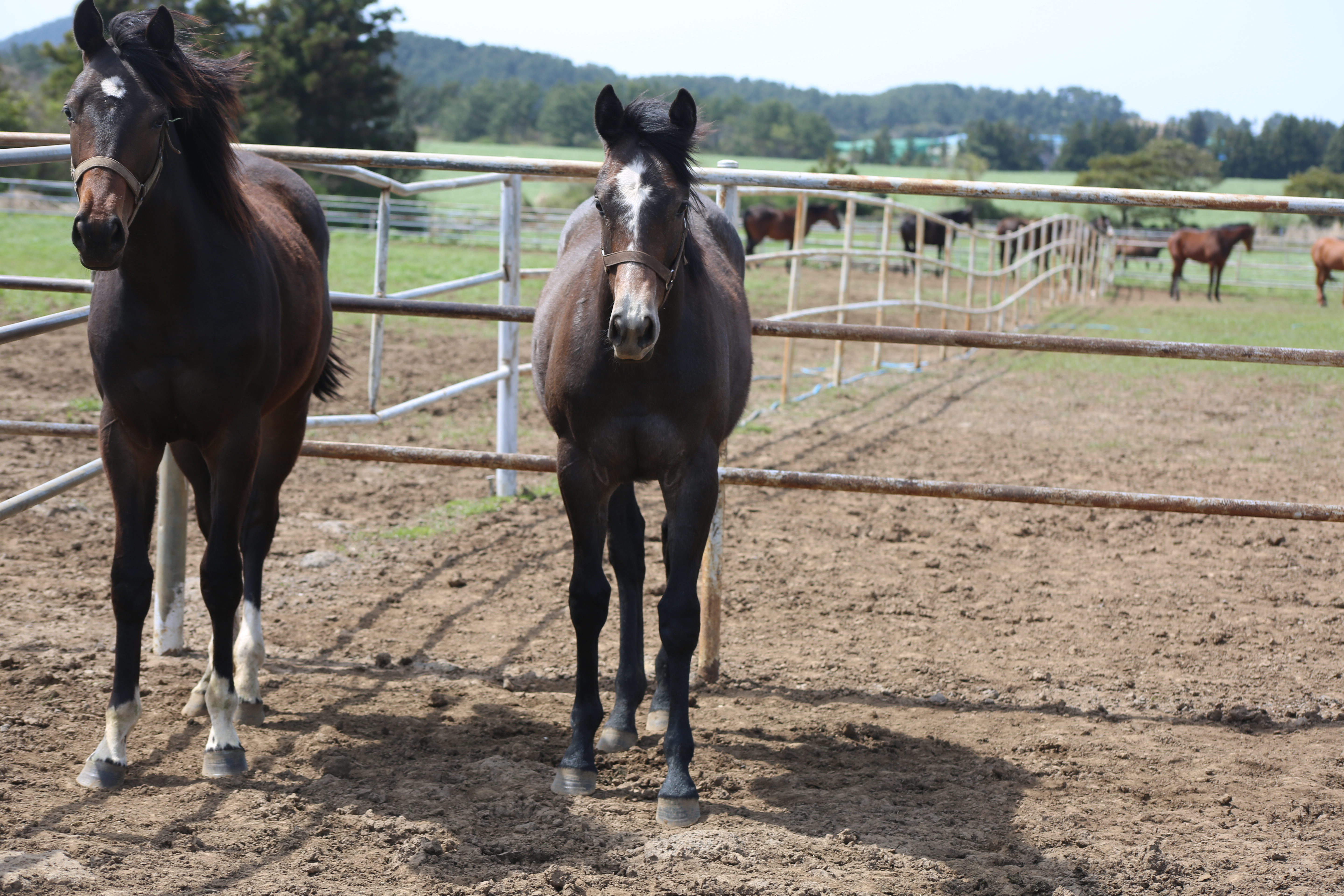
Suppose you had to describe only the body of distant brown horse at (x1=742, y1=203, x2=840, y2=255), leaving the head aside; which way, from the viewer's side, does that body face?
to the viewer's right

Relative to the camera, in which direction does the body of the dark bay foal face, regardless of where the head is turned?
toward the camera

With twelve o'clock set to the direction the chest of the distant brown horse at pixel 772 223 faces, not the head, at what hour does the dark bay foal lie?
The dark bay foal is roughly at 3 o'clock from the distant brown horse.

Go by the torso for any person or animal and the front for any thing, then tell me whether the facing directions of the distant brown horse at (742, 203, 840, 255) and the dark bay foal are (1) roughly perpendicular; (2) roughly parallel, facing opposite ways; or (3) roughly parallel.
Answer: roughly perpendicular

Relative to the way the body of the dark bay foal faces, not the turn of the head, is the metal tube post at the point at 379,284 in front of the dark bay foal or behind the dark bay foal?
behind

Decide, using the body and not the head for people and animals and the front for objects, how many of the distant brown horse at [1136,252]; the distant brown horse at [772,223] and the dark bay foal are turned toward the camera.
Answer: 1

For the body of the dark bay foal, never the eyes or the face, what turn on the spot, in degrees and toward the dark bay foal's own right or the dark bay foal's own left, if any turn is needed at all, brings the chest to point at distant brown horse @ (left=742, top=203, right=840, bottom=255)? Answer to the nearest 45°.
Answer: approximately 180°

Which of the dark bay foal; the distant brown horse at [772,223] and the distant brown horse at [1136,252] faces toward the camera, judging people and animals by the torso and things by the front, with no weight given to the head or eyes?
the dark bay foal
